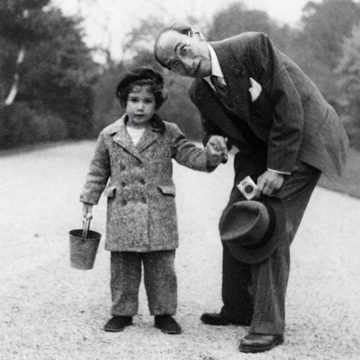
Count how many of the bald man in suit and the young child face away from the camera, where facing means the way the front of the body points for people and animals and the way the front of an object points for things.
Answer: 0

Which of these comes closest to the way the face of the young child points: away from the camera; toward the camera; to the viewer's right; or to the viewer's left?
toward the camera

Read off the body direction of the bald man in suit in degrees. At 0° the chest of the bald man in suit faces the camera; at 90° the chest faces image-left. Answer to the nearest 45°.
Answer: approximately 45°

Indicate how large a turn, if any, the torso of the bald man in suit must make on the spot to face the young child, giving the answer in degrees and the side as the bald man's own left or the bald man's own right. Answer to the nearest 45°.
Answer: approximately 45° to the bald man's own right

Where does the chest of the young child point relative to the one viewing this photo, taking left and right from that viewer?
facing the viewer

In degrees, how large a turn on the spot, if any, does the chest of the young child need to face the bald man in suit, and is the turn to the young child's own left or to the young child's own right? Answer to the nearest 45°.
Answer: approximately 45° to the young child's own left
